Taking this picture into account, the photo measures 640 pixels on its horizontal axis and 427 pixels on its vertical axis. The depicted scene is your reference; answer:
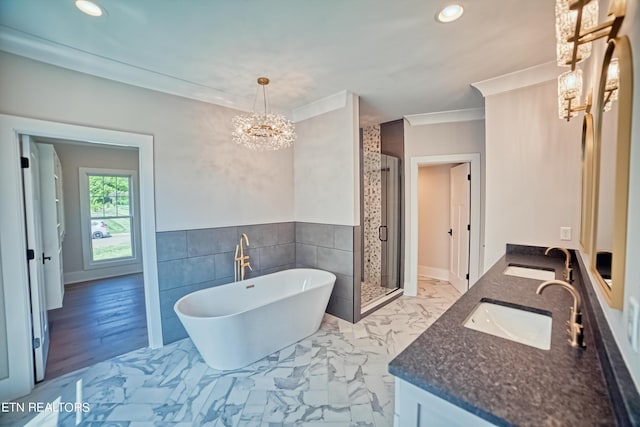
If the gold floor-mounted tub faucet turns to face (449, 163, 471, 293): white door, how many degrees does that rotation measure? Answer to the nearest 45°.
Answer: approximately 45° to its left

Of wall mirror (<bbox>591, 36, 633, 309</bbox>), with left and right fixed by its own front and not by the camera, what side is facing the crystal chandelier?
front

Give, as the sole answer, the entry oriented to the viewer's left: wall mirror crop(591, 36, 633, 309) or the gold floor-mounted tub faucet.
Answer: the wall mirror

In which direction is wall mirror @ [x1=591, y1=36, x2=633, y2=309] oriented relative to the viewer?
to the viewer's left

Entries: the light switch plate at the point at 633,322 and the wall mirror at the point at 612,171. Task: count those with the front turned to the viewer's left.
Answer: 2

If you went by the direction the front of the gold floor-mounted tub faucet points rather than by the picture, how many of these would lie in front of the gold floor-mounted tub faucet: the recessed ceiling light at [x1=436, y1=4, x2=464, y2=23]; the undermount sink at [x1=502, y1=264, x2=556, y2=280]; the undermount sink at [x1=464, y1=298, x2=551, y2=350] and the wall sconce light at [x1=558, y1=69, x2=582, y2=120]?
4

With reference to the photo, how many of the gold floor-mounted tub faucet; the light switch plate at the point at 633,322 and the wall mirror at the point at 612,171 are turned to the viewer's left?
2

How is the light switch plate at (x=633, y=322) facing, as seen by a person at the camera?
facing to the left of the viewer
